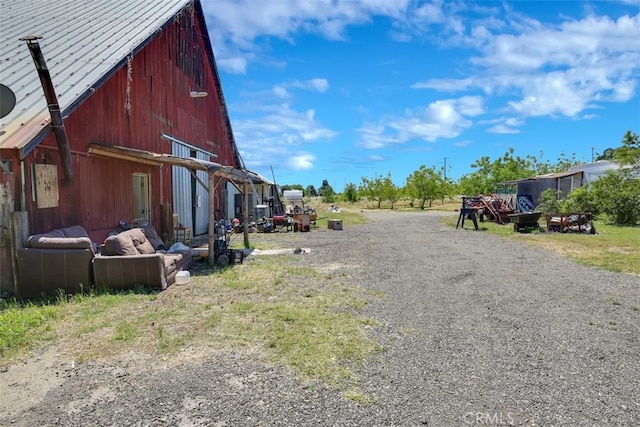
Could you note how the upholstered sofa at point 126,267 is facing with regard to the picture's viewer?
facing to the right of the viewer

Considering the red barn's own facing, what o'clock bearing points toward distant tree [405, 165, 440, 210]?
The distant tree is roughly at 9 o'clock from the red barn.

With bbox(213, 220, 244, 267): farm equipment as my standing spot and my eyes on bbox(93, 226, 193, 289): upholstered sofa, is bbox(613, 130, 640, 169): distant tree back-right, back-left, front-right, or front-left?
back-left

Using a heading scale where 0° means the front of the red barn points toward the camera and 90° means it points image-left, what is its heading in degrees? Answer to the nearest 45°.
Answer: approximately 315°
